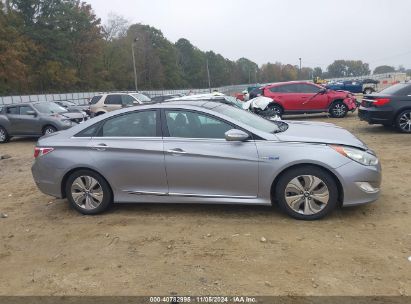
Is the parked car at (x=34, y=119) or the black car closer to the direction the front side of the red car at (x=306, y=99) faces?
the black car

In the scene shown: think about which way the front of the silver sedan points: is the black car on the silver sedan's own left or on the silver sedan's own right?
on the silver sedan's own left

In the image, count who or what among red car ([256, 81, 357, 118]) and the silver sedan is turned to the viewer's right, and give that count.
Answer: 2

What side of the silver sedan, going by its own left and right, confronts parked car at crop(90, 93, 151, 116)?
left

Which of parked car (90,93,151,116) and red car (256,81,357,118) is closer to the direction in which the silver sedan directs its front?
the red car

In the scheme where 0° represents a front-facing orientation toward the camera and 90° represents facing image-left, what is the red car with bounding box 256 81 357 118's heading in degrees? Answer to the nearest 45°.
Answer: approximately 270°

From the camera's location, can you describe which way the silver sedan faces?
facing to the right of the viewer

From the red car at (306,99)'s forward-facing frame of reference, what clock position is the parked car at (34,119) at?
The parked car is roughly at 5 o'clock from the red car.

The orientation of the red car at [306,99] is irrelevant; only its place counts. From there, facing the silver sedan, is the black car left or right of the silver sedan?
left

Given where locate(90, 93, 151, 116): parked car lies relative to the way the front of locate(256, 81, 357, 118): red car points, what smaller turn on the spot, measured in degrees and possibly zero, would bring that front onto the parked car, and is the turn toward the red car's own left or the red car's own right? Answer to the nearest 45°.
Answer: approximately 180°

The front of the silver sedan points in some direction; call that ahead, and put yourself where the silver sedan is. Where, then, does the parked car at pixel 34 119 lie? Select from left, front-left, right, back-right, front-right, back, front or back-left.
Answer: back-left

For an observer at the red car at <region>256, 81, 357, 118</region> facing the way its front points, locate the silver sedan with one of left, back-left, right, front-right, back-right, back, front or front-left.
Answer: right
